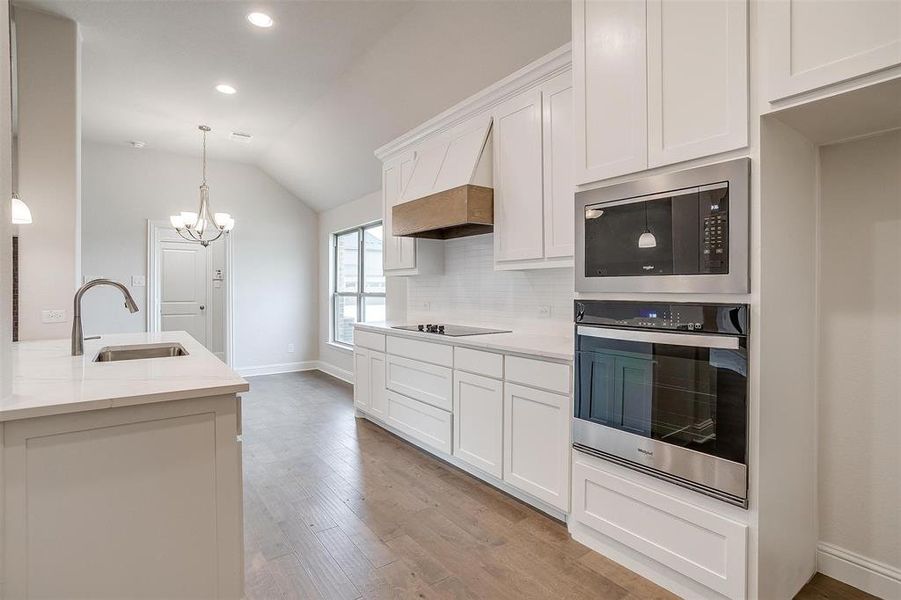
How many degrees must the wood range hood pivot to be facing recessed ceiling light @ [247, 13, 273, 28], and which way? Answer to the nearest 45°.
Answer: approximately 45° to its right
